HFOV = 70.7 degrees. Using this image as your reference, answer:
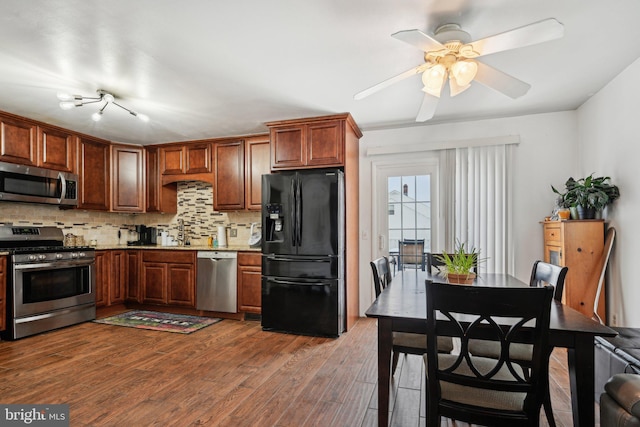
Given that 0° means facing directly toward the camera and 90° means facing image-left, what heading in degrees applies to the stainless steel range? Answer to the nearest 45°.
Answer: approximately 315°

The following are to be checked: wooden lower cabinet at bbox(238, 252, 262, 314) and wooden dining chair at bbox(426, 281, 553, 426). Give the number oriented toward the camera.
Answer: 1

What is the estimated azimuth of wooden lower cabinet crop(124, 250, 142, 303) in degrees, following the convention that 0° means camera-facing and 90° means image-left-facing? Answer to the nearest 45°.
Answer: approximately 45°

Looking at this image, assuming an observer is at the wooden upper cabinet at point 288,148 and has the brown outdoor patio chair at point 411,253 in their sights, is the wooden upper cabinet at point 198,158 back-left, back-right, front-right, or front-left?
back-left

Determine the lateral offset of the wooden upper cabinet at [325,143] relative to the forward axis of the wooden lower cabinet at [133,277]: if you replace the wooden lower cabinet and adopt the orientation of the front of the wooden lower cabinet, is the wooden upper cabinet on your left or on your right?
on your left

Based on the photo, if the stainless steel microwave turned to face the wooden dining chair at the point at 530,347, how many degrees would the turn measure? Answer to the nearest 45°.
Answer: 0° — it already faces it
